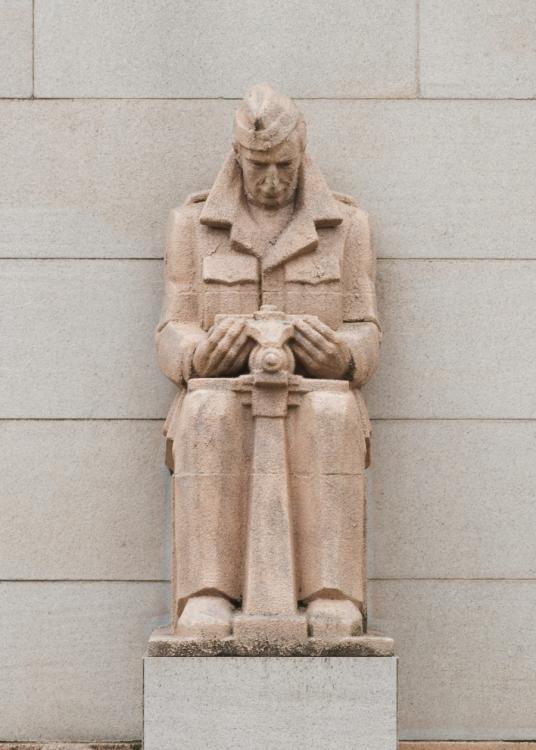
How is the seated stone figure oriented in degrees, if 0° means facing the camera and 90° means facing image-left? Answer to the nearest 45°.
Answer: approximately 0°
